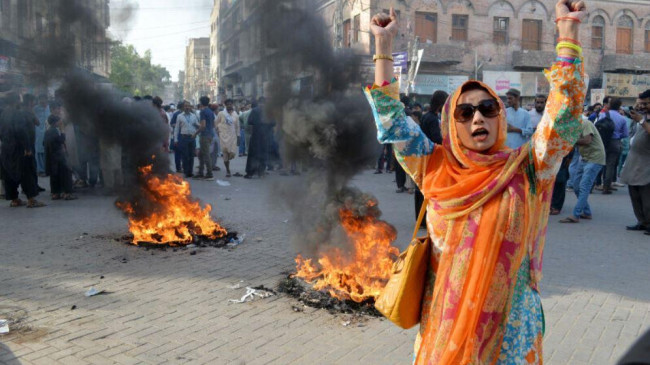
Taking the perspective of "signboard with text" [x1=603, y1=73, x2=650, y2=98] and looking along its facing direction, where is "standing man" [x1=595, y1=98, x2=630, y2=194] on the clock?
The standing man is roughly at 12 o'clock from the signboard with text.

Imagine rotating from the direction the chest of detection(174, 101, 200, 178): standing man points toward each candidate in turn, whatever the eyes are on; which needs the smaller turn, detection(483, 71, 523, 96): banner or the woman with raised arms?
the woman with raised arms

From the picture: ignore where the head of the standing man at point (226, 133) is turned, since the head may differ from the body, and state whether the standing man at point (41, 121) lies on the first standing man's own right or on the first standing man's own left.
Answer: on the first standing man's own right
